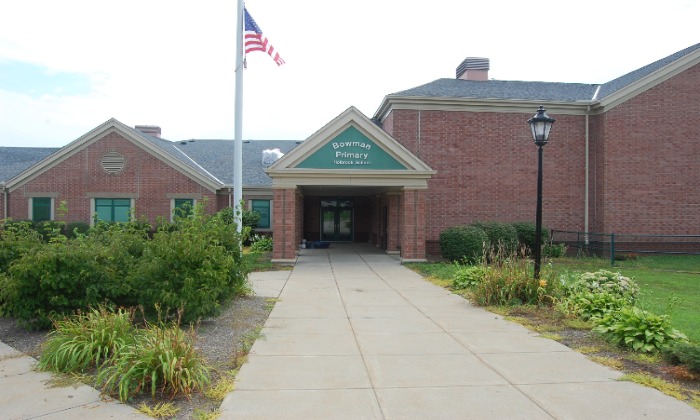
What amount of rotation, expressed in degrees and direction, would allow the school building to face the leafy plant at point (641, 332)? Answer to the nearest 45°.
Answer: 0° — it already faces it

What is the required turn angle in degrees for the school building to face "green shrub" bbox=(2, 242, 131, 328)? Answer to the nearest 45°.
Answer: approximately 45° to its right

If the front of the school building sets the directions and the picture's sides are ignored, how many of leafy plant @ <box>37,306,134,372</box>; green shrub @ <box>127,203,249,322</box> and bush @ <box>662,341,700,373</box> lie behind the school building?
0

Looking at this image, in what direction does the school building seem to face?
toward the camera

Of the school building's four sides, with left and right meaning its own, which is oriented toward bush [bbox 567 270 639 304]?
front

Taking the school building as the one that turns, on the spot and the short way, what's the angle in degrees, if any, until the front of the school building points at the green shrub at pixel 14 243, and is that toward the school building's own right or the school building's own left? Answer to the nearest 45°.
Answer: approximately 45° to the school building's own right

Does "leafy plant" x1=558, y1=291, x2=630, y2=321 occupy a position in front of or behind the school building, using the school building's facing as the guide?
in front

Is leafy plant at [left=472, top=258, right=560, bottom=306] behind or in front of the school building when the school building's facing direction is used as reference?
in front

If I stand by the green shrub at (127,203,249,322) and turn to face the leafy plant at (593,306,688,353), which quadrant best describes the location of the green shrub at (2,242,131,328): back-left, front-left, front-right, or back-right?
back-right

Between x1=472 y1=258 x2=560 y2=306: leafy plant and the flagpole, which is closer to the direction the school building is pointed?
the leafy plant

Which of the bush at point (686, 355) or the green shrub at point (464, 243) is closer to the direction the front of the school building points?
the bush

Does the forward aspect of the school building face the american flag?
no

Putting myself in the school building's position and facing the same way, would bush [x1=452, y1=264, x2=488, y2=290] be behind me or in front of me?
in front

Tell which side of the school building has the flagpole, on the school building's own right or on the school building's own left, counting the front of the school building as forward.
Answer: on the school building's own right
